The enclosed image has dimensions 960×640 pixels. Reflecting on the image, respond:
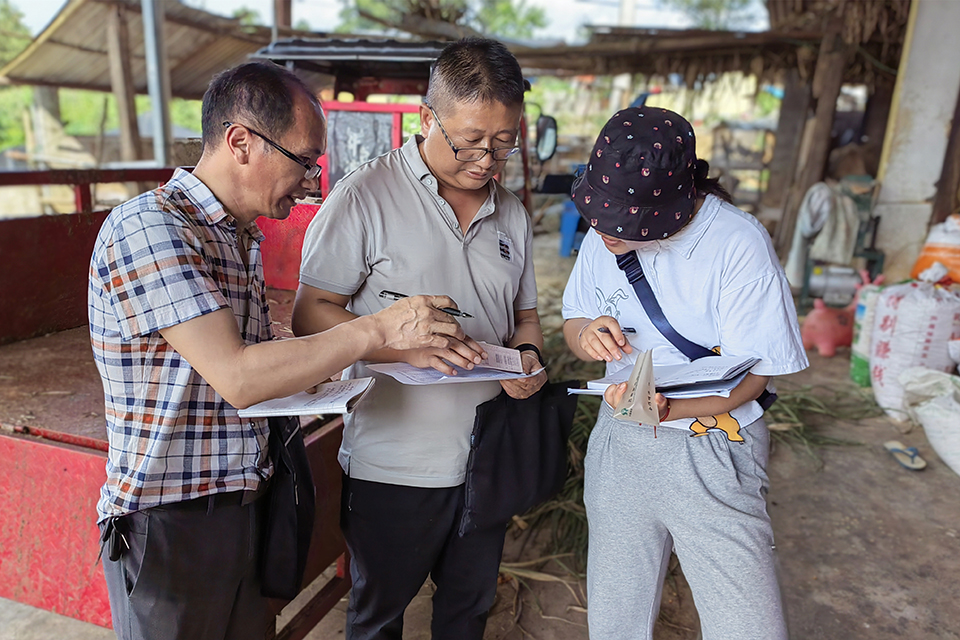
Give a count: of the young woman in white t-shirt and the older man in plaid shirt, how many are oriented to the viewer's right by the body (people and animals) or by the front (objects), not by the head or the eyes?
1

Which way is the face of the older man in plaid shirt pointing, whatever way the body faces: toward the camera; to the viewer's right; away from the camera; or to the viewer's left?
to the viewer's right

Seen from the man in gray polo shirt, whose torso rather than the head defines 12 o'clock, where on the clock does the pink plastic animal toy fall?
The pink plastic animal toy is roughly at 9 o'clock from the man in gray polo shirt.

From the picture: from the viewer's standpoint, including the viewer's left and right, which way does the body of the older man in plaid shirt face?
facing to the right of the viewer

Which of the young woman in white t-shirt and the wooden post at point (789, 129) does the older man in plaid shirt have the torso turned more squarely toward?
the young woman in white t-shirt

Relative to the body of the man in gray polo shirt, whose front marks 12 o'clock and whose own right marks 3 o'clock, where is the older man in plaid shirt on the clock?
The older man in plaid shirt is roughly at 3 o'clock from the man in gray polo shirt.

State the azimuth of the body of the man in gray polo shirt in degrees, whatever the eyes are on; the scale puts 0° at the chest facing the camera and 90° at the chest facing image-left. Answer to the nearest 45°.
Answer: approximately 315°

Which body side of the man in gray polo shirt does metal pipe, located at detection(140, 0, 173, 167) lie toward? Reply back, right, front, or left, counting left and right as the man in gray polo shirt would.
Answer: back

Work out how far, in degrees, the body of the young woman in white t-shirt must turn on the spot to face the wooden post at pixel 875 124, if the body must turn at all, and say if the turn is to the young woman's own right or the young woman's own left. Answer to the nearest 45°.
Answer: approximately 135° to the young woman's own right

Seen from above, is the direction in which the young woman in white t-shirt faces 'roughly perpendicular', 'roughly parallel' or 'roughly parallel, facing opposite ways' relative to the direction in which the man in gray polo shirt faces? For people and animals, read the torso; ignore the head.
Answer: roughly perpendicular

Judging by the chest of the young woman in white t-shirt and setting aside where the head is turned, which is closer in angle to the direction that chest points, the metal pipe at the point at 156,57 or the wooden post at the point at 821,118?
the metal pipe

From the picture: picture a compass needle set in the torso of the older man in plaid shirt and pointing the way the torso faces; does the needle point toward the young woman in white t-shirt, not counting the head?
yes
